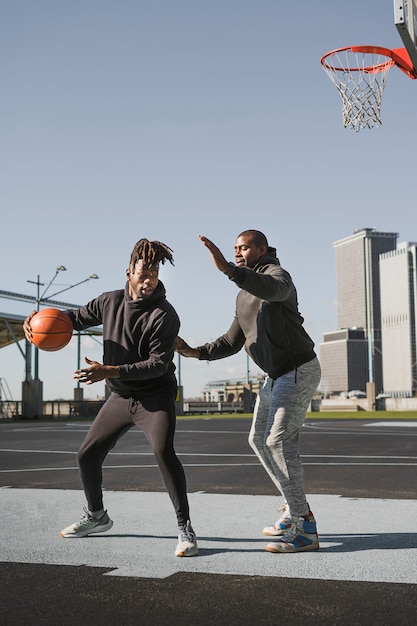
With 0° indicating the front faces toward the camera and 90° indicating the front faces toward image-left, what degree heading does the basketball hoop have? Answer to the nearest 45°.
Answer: approximately 90°
